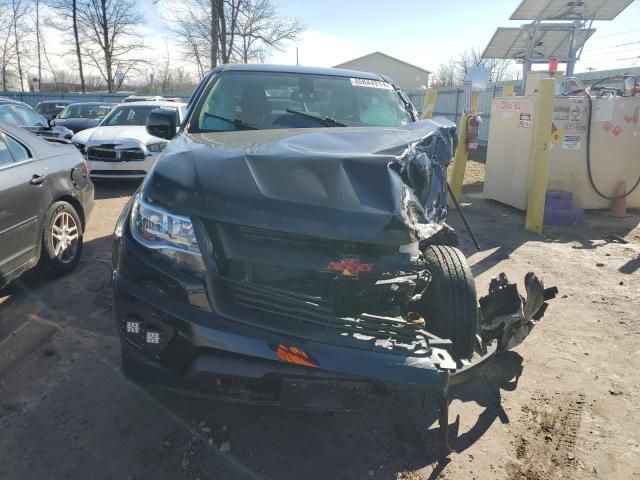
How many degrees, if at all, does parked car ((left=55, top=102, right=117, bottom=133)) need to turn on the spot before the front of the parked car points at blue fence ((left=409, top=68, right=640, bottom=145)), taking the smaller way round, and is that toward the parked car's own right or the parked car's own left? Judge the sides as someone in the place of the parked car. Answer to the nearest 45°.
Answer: approximately 135° to the parked car's own left

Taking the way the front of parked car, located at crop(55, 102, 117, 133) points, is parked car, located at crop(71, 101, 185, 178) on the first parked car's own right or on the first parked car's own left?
on the first parked car's own left

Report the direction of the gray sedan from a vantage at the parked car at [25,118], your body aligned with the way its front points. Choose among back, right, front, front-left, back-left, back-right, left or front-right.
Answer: front-right

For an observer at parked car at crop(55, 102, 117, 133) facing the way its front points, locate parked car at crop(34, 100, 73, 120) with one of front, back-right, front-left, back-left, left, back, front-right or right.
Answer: back-right

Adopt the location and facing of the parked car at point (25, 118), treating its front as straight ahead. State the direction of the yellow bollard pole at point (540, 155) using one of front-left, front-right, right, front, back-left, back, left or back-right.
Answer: front

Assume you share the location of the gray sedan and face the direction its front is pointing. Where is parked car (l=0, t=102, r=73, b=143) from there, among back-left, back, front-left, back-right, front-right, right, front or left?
back-right

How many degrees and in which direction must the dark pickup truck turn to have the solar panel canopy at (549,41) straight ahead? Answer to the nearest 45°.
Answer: approximately 135° to its left

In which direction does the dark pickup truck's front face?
toward the camera

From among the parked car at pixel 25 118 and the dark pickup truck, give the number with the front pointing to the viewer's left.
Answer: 0

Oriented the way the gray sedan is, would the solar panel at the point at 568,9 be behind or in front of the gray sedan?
behind

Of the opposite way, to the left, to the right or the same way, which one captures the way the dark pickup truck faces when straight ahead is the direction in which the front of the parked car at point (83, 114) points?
the same way
